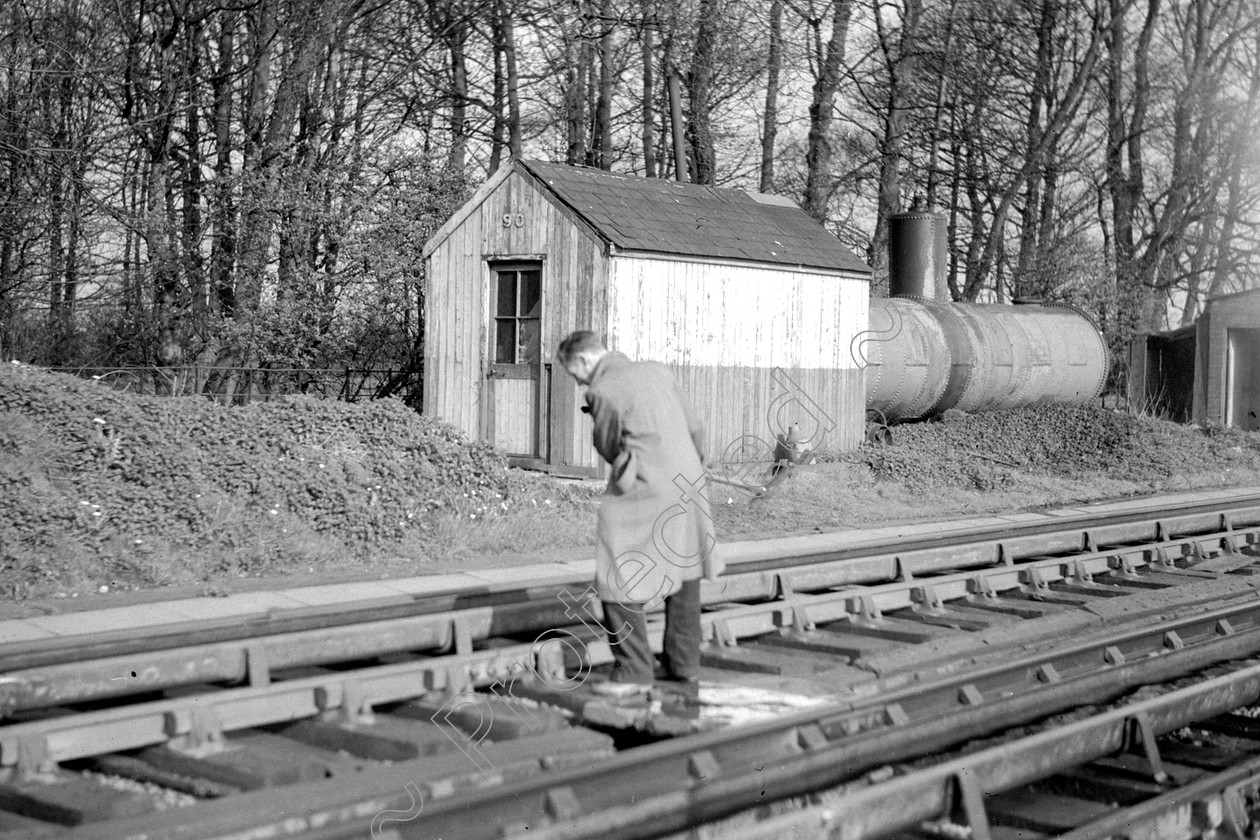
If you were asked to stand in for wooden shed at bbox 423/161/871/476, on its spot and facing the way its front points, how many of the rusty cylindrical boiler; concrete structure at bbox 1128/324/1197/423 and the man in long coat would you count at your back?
2

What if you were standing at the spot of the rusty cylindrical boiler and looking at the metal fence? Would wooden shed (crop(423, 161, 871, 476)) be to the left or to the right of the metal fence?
left

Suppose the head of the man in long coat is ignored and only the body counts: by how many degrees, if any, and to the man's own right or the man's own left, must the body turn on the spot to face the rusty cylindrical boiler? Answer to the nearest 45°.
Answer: approximately 45° to the man's own right

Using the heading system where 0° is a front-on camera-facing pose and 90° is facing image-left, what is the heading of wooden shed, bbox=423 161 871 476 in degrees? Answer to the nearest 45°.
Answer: approximately 45°

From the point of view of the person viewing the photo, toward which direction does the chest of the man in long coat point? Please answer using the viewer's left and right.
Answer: facing away from the viewer and to the left of the viewer

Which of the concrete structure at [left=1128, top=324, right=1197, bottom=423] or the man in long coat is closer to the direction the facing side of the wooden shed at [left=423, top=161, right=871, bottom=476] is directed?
the man in long coat

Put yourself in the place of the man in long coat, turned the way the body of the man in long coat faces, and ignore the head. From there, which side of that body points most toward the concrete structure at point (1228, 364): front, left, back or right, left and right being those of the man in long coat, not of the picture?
right

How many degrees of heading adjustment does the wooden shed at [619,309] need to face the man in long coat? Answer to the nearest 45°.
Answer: approximately 45° to its left

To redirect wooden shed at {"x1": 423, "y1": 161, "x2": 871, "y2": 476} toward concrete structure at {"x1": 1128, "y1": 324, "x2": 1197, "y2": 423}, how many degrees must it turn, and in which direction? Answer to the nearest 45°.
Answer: approximately 180°

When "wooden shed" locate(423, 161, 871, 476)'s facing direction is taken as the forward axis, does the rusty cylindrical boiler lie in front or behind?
behind

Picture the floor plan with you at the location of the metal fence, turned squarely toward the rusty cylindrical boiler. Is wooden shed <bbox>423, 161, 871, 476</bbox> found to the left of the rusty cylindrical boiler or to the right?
right
